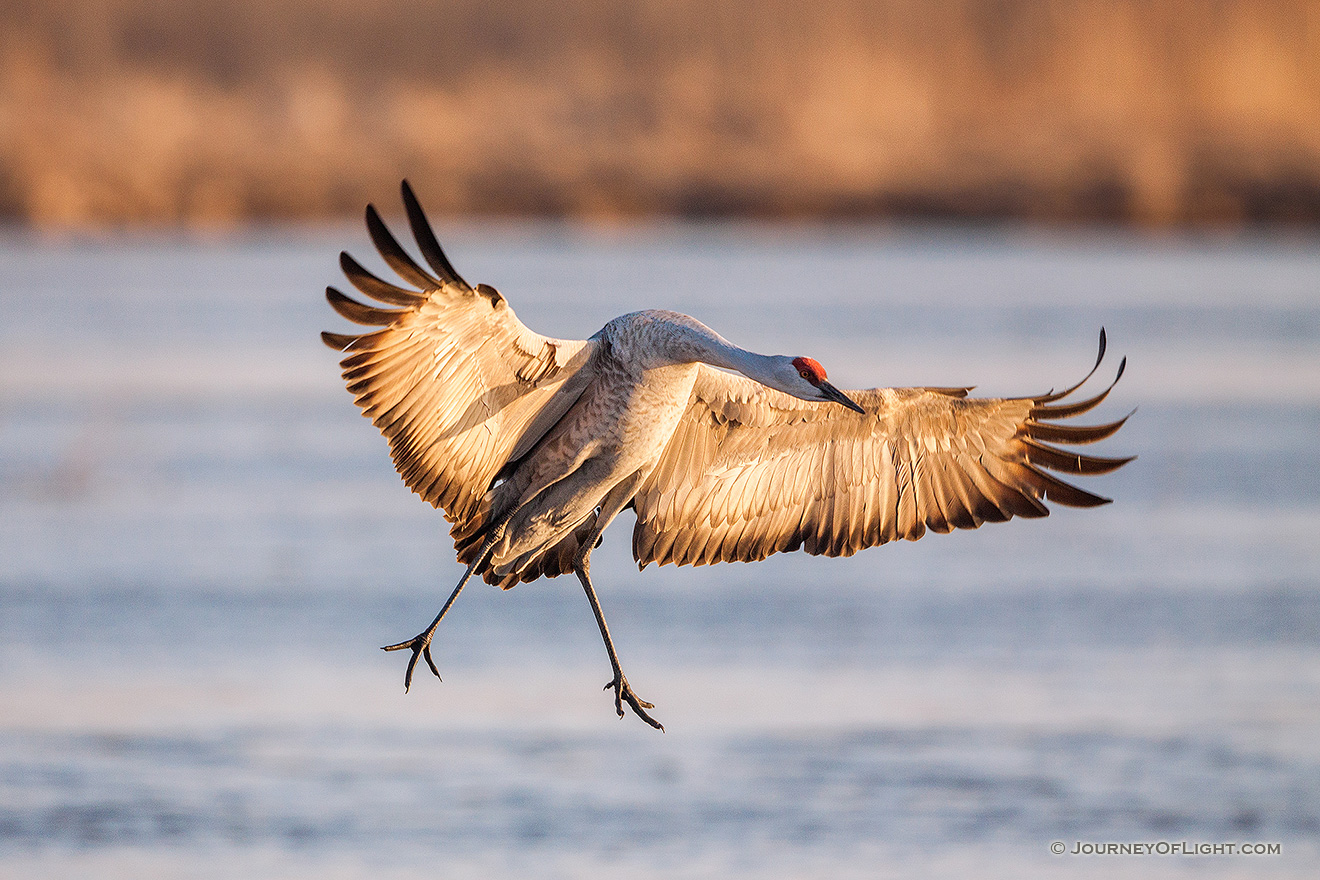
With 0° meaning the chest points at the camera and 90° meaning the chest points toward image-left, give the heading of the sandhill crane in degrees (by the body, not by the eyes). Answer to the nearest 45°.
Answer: approximately 315°
